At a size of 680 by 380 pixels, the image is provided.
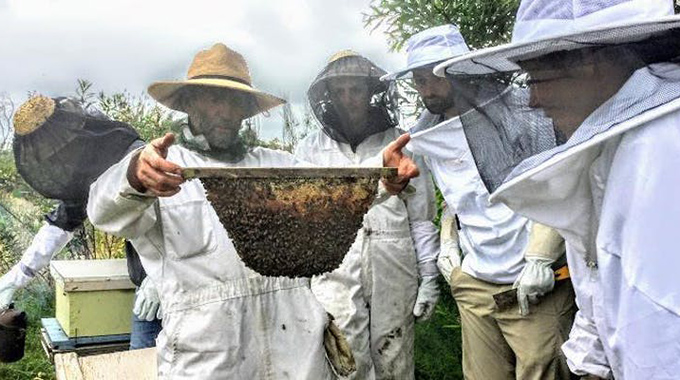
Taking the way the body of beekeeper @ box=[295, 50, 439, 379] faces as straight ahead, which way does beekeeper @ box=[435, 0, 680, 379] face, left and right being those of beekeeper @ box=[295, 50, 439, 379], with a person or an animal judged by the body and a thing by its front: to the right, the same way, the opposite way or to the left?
to the right

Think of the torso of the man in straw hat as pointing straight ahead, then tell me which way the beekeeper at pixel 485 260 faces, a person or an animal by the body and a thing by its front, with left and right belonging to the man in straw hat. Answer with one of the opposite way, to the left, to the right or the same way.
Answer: to the right

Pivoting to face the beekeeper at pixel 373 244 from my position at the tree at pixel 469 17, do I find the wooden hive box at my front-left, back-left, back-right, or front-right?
front-right

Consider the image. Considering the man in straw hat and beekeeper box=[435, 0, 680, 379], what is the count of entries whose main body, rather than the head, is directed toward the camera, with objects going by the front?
1

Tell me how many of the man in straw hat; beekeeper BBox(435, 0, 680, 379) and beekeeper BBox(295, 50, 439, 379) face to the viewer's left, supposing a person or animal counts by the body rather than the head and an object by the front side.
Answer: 1

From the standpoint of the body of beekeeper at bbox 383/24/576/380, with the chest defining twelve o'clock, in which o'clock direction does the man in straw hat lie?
The man in straw hat is roughly at 12 o'clock from the beekeeper.

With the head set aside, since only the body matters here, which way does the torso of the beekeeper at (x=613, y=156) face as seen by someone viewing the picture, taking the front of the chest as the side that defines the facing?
to the viewer's left

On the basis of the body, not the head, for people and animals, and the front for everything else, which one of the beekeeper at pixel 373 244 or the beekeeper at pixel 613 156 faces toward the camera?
the beekeeper at pixel 373 244

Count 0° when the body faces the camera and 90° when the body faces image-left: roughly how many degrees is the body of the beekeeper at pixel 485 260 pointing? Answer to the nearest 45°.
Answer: approximately 45°

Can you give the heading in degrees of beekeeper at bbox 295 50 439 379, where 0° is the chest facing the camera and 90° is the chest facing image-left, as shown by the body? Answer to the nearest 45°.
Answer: approximately 0°

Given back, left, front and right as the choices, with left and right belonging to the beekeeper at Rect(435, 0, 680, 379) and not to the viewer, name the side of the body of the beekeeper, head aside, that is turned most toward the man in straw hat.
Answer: front

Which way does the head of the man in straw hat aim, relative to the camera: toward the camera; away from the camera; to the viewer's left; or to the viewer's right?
toward the camera

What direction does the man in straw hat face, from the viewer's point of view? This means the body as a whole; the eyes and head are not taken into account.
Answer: toward the camera

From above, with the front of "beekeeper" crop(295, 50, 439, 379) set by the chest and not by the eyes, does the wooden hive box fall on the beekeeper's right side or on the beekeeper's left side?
on the beekeeper's right side

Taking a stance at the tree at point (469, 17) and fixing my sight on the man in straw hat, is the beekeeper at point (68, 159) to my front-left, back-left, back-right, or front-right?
front-right

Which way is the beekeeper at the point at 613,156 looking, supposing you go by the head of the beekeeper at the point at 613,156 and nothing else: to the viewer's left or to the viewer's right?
to the viewer's left

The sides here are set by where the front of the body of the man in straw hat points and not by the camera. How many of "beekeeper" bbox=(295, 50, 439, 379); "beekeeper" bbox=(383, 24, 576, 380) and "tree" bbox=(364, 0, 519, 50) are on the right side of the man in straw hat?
0
